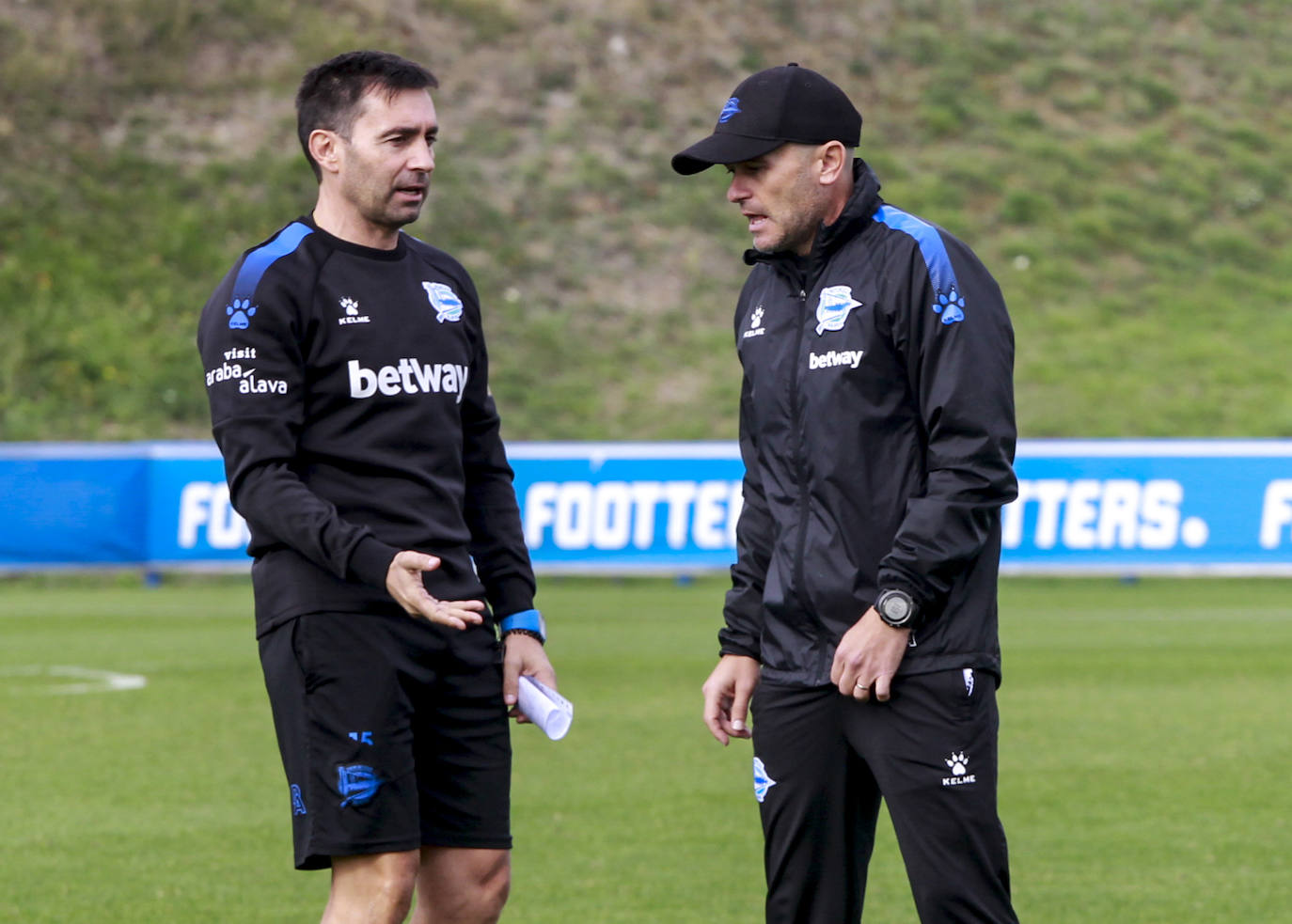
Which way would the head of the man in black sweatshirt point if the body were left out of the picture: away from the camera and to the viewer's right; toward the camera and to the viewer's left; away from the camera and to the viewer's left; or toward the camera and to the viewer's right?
toward the camera and to the viewer's right

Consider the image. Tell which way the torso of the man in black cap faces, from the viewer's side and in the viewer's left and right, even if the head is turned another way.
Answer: facing the viewer and to the left of the viewer

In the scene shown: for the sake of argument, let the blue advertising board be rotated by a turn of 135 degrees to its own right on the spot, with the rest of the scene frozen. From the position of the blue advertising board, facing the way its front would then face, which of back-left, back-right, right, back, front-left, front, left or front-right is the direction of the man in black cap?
back-left

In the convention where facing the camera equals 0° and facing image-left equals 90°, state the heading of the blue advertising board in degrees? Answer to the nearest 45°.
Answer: approximately 0°

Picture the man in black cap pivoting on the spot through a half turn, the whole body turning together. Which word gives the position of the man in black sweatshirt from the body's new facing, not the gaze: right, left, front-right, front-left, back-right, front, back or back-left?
back-left

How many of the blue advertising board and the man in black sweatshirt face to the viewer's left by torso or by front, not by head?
0

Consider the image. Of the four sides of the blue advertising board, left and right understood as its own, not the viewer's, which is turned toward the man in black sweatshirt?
front

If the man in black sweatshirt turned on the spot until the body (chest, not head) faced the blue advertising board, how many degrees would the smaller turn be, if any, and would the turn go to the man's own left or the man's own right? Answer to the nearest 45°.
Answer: approximately 135° to the man's own left

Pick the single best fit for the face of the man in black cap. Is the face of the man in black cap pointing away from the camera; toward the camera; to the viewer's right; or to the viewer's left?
to the viewer's left
